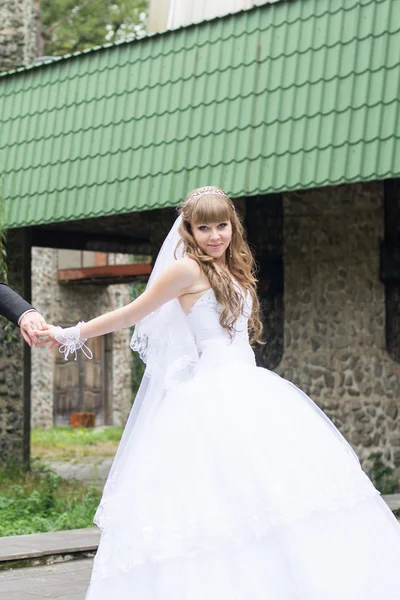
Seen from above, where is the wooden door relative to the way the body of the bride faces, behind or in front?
behind

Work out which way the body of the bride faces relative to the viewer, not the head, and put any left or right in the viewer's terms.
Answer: facing the viewer and to the right of the viewer

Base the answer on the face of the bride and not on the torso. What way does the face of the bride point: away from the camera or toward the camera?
toward the camera

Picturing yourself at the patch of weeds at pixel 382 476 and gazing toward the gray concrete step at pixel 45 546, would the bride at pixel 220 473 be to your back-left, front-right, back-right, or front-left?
front-left

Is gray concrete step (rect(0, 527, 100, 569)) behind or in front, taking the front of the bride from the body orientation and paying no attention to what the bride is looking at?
behind
